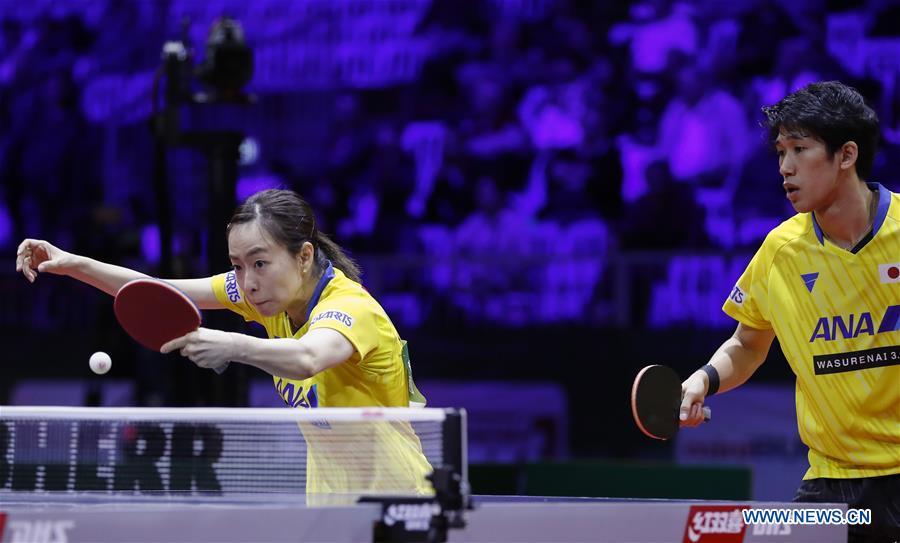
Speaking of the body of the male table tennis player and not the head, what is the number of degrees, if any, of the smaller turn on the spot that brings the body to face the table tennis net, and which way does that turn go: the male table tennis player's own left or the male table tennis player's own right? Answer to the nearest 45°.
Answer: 0° — they already face it

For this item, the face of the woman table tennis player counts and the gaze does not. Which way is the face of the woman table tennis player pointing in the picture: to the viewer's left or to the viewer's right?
to the viewer's left

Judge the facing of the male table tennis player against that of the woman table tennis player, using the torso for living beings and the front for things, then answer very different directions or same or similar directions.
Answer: same or similar directions

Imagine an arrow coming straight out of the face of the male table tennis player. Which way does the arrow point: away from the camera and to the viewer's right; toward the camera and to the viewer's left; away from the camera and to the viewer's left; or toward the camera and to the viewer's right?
toward the camera and to the viewer's left

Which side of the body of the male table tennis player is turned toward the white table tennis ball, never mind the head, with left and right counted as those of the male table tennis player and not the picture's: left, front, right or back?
right

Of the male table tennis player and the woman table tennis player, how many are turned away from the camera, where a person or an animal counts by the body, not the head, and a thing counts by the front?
0

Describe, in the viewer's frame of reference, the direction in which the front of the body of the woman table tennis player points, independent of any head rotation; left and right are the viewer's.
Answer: facing the viewer and to the left of the viewer

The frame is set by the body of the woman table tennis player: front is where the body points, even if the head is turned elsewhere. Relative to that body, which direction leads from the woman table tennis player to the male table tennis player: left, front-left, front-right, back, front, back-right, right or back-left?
back-left
